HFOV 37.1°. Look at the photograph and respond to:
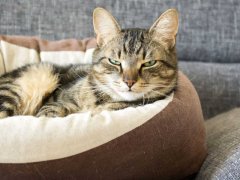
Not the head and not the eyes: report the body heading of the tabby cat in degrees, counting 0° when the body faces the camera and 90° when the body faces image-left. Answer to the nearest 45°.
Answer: approximately 315°

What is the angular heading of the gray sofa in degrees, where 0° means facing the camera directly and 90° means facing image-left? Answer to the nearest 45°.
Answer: approximately 0°
